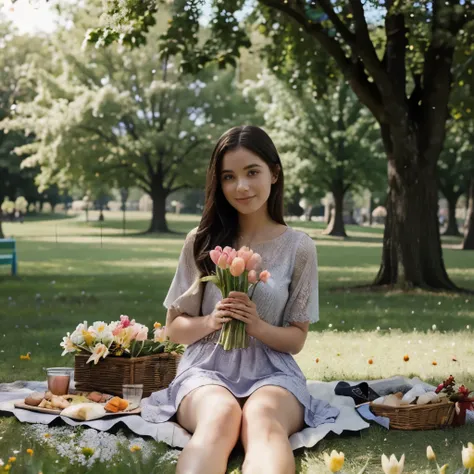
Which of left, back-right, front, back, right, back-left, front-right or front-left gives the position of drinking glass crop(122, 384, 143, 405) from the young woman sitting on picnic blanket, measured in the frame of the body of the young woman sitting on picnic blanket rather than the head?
back-right

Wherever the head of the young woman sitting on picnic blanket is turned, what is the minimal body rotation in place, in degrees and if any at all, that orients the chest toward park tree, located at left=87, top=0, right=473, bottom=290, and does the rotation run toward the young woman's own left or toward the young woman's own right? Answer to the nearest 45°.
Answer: approximately 180°

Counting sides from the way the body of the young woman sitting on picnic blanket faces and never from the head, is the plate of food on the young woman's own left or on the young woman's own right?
on the young woman's own right

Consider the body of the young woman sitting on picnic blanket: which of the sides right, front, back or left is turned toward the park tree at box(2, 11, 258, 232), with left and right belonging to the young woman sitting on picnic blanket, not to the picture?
back

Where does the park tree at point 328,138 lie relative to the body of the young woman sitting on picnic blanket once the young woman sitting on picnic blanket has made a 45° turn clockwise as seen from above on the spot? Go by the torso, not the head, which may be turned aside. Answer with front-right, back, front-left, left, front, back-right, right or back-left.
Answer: back-right

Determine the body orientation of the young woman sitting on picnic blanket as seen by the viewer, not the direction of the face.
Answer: toward the camera

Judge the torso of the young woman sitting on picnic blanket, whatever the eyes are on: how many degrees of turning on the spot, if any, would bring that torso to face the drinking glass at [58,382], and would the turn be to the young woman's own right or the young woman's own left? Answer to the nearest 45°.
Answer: approximately 135° to the young woman's own right

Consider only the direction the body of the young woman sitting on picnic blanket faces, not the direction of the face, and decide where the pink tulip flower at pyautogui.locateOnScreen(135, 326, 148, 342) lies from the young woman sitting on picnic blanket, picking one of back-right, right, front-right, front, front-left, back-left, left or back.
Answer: back-right

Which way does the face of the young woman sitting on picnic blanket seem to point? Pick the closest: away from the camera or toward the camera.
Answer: toward the camera

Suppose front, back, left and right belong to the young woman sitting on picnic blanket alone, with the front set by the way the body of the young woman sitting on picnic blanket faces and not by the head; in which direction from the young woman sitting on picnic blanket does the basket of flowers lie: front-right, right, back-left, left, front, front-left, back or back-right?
back-right

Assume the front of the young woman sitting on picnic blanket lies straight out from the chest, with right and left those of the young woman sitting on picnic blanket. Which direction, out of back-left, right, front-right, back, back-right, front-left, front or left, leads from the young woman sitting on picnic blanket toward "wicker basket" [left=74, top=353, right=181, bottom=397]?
back-right
